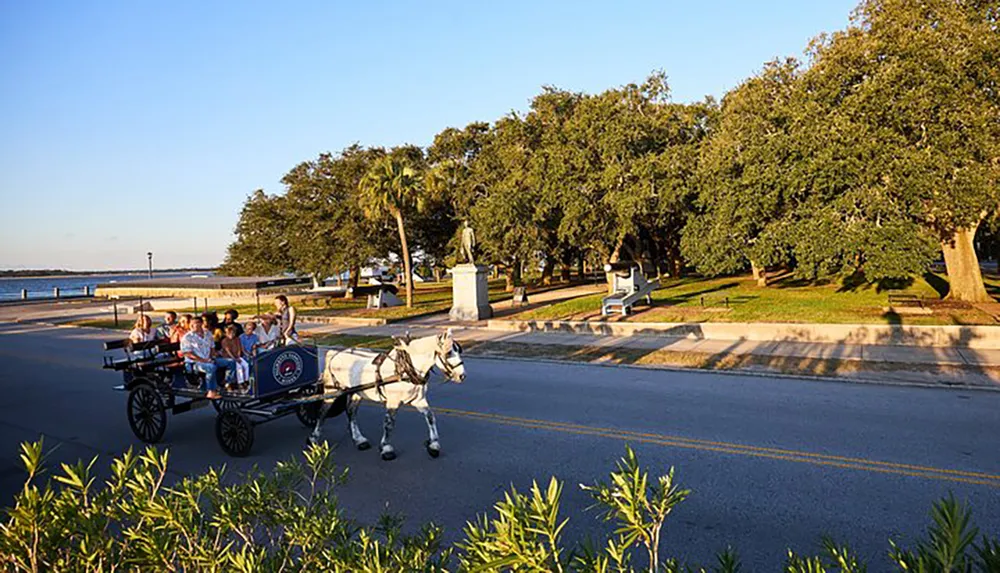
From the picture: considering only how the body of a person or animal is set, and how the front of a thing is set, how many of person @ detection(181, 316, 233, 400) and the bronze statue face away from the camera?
0

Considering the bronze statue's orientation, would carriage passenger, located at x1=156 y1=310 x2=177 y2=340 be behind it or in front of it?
in front

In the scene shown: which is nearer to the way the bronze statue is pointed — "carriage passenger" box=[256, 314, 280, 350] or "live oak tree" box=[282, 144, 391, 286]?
the carriage passenger

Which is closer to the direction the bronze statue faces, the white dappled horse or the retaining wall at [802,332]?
the white dappled horse

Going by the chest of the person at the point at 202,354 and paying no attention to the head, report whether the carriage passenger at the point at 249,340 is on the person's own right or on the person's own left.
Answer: on the person's own left

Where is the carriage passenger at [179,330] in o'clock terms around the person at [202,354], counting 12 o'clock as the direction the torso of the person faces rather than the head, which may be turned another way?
The carriage passenger is roughly at 7 o'clock from the person.

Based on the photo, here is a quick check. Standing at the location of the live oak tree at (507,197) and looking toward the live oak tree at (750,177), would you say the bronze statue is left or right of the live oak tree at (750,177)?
right

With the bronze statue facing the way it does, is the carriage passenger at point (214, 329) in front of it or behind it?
in front

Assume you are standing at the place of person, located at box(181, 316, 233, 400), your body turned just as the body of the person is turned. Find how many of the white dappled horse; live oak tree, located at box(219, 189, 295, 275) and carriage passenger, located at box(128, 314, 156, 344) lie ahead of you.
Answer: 1

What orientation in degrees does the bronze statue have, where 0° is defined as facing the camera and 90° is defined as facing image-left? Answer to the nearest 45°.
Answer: approximately 45°

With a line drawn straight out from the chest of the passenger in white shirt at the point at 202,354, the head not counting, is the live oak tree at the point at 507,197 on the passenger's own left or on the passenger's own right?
on the passenger's own left

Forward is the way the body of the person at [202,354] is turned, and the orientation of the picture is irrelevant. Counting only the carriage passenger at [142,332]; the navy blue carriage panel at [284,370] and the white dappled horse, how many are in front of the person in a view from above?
2

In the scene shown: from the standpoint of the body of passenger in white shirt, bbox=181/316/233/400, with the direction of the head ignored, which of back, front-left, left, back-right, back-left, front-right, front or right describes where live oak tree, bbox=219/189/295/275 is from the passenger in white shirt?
back-left

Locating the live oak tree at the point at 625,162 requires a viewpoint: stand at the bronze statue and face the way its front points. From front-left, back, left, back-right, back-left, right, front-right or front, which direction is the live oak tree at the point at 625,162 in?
back

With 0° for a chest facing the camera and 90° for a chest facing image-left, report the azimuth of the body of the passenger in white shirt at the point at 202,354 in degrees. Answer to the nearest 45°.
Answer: approximately 315°

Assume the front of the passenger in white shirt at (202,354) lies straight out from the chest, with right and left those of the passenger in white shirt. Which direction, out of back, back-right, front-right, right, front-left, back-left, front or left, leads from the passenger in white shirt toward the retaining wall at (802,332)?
front-left

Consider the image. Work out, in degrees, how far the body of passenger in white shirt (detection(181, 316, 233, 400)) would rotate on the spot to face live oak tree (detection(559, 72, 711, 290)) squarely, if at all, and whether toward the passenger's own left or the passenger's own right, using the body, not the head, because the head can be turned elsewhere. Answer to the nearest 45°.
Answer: approximately 90° to the passenger's own left
